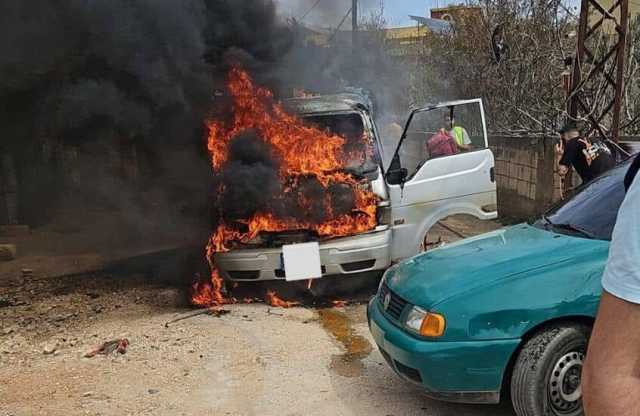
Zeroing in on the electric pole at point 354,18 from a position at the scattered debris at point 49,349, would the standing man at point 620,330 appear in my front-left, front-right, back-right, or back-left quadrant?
back-right

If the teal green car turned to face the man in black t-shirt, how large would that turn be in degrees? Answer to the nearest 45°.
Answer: approximately 135° to its right

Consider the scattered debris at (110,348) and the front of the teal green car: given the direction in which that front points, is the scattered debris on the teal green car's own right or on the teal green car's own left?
on the teal green car's own right

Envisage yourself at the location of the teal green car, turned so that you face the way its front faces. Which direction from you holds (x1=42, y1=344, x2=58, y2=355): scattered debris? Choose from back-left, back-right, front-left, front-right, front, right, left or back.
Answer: front-right

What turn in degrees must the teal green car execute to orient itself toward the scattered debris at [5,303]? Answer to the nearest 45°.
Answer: approximately 45° to its right

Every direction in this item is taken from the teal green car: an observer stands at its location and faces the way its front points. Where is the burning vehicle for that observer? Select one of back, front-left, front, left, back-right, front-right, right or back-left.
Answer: right

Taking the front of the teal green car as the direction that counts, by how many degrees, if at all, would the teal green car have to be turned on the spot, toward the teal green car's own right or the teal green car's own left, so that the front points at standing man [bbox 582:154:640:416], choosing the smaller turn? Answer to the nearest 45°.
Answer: approximately 45° to the teal green car's own left

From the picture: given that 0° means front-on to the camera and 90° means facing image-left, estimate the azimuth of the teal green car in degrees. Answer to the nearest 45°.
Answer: approximately 45°

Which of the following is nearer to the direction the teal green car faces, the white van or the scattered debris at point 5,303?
the scattered debris

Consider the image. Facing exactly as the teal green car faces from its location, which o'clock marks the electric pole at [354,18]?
The electric pole is roughly at 4 o'clock from the teal green car.
